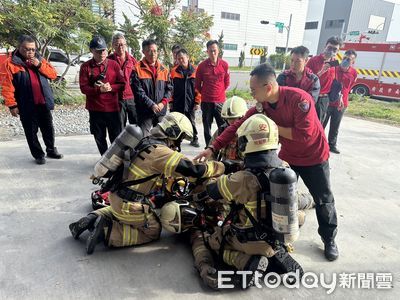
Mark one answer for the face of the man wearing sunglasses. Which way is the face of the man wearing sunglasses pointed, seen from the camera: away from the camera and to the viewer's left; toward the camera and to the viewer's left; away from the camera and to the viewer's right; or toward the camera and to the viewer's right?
toward the camera and to the viewer's right

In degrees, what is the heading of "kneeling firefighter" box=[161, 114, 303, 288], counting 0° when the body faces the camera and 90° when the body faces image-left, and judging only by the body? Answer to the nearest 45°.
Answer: approximately 135°

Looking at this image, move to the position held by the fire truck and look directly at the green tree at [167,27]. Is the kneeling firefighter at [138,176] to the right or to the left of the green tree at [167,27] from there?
left

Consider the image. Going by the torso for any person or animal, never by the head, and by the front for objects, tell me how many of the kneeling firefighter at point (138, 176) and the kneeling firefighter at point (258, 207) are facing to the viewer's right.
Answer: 1

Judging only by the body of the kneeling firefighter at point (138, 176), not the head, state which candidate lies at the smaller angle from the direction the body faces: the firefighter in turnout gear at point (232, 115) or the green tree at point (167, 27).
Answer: the firefighter in turnout gear

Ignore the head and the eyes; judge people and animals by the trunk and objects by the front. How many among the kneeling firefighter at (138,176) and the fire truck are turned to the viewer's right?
2

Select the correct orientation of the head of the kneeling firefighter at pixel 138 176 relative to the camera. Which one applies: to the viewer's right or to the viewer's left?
to the viewer's right

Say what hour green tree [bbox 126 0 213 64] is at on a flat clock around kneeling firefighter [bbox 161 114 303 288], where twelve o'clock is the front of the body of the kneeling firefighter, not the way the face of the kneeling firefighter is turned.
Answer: The green tree is roughly at 1 o'clock from the kneeling firefighter.

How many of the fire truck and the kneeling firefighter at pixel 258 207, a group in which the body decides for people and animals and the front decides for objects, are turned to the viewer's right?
1

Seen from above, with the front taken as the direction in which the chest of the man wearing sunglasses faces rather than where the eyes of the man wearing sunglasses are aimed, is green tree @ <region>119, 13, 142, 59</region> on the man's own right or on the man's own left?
on the man's own left

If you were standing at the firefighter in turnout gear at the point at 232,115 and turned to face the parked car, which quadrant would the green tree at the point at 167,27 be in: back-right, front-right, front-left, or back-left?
front-right

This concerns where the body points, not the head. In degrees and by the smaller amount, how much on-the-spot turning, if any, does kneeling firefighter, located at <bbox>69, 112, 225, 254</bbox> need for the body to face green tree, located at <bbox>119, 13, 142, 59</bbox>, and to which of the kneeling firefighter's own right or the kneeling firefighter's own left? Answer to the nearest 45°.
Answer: approximately 90° to the kneeling firefighter's own left

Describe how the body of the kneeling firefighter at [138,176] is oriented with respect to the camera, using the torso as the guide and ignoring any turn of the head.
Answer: to the viewer's right
